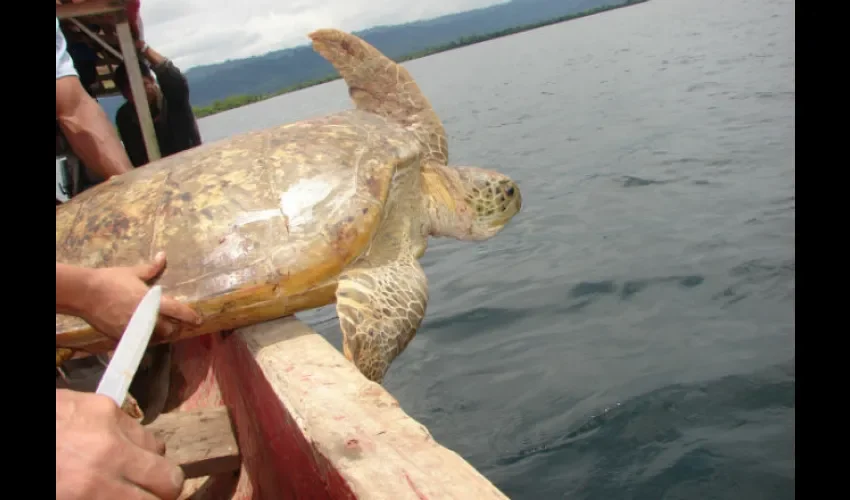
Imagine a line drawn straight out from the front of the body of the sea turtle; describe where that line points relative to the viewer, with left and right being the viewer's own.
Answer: facing to the right of the viewer

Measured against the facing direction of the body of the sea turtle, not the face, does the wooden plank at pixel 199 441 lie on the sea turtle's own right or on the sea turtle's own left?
on the sea turtle's own right

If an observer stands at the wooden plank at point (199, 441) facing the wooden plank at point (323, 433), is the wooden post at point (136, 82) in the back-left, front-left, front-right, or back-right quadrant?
back-left

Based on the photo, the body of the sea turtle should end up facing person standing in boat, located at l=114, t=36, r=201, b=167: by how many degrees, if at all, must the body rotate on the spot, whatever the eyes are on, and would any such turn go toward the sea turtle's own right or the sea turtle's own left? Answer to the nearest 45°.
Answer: approximately 90° to the sea turtle's own left

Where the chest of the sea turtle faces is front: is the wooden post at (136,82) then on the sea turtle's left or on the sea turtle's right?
on the sea turtle's left
